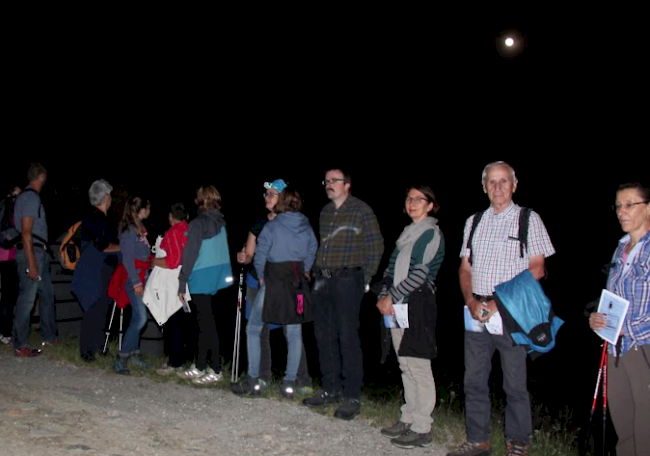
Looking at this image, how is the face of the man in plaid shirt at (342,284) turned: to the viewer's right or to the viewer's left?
to the viewer's left

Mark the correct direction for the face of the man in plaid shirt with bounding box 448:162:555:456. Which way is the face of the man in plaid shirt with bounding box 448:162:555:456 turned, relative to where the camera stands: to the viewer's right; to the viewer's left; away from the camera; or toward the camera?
toward the camera

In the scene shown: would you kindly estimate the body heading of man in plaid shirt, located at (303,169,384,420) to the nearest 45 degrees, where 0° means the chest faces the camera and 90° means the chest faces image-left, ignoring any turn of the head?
approximately 45°

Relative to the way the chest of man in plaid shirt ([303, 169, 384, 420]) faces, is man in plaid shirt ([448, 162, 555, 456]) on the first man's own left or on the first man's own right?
on the first man's own left
